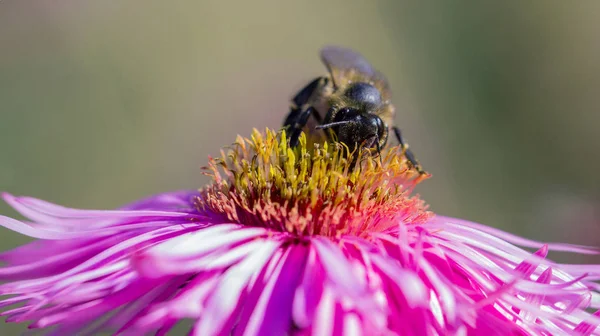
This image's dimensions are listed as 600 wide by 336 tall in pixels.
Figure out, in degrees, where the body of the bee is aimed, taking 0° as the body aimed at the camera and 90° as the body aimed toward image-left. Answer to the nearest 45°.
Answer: approximately 0°
